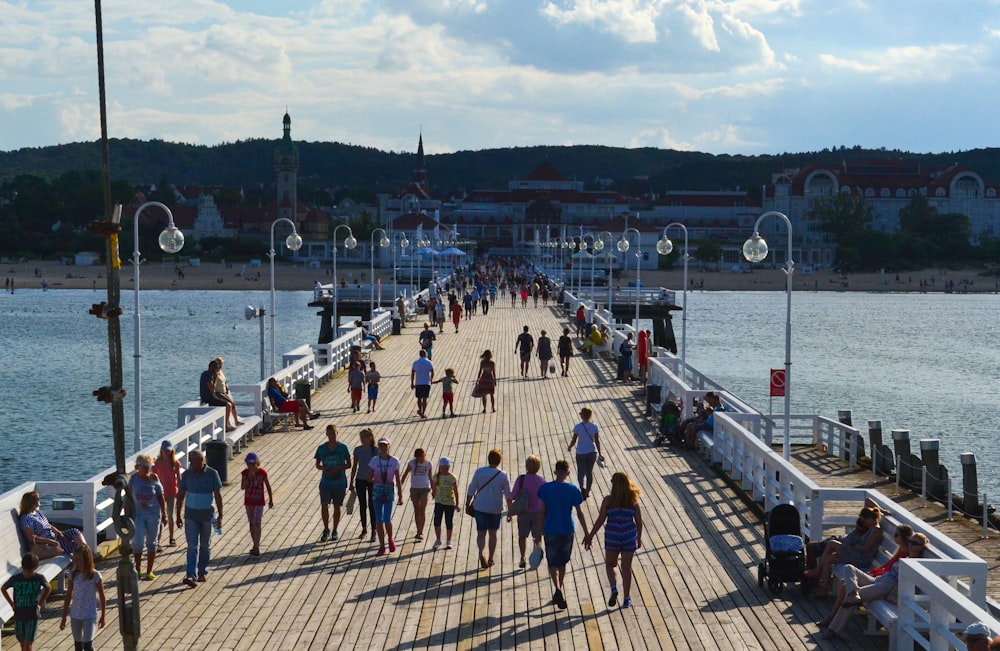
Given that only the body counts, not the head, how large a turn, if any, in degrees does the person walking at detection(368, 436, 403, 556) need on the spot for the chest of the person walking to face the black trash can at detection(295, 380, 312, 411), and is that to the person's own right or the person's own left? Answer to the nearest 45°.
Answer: approximately 180°

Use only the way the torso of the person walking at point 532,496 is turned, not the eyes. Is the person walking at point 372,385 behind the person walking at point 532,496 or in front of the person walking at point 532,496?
in front

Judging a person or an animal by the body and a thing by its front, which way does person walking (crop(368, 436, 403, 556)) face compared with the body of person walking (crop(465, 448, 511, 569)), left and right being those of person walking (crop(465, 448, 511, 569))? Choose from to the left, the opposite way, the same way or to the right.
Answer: the opposite way

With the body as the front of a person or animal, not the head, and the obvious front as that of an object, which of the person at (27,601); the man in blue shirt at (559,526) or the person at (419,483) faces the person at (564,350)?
the man in blue shirt

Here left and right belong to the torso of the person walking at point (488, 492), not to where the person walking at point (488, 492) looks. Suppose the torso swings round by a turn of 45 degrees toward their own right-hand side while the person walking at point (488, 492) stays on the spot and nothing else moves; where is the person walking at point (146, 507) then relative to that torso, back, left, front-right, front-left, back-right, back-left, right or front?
back-left

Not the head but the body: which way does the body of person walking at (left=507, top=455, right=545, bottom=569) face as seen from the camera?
away from the camera

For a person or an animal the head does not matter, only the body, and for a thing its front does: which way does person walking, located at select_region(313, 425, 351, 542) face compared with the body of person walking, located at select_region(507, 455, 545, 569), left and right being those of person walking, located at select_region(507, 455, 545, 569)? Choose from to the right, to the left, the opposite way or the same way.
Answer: the opposite way

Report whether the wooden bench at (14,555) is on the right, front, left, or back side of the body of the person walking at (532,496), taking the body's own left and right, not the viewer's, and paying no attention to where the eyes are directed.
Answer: left

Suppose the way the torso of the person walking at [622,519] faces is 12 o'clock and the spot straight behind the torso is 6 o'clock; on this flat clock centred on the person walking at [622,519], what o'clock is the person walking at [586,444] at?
the person walking at [586,444] is roughly at 12 o'clock from the person walking at [622,519].

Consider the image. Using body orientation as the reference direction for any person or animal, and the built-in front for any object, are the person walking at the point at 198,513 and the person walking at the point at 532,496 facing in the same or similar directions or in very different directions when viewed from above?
very different directions

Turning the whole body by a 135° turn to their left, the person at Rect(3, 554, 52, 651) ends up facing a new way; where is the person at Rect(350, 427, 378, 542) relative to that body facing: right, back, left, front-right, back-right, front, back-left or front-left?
front
